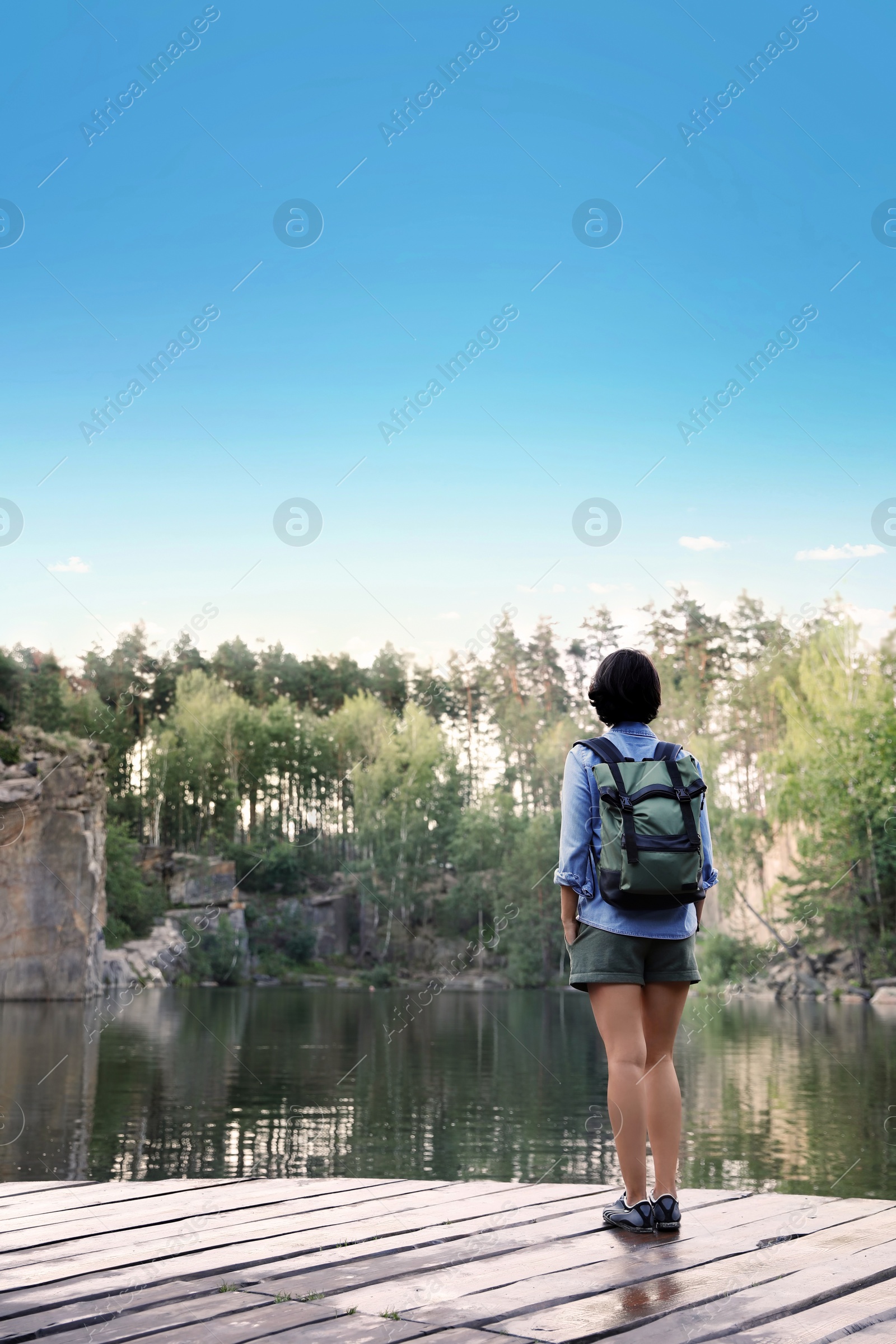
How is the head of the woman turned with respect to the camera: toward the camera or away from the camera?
away from the camera

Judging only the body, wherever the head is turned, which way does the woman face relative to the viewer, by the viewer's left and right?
facing away from the viewer and to the left of the viewer

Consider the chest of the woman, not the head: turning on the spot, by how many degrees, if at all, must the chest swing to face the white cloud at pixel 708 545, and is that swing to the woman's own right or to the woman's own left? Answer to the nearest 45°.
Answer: approximately 45° to the woman's own right
